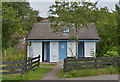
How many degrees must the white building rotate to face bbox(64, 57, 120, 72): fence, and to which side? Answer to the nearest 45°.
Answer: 0° — it already faces it

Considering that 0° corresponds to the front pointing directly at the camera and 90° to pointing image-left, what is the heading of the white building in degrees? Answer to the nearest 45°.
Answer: approximately 0°
